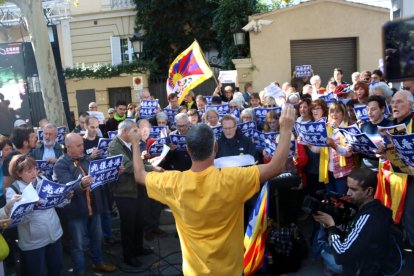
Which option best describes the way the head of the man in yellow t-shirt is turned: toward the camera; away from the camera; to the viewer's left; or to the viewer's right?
away from the camera

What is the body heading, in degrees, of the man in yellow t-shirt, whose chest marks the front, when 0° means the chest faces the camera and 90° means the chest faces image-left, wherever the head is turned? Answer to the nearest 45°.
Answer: approximately 180°

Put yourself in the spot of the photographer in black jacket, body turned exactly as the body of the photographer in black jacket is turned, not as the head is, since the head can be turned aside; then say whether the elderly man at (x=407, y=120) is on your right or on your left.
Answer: on your right

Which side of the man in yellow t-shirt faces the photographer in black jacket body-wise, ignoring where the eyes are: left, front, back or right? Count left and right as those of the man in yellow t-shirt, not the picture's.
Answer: right

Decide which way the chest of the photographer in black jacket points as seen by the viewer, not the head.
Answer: to the viewer's left

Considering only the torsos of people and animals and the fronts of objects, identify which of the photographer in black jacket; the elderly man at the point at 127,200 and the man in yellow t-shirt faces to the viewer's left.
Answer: the photographer in black jacket

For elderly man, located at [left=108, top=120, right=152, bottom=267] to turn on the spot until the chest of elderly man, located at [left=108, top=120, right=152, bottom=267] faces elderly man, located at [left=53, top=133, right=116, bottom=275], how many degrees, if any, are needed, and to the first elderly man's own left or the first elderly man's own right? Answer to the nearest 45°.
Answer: approximately 135° to the first elderly man's own right
